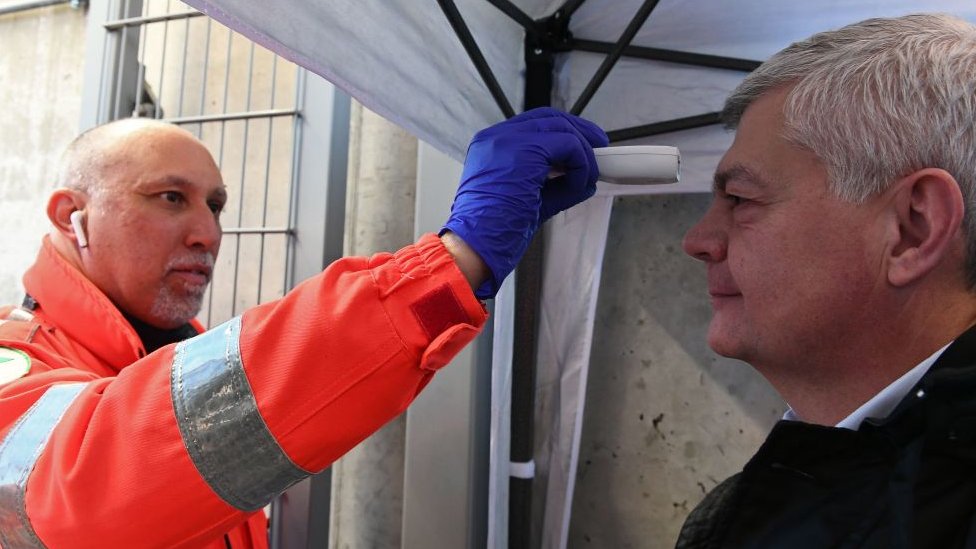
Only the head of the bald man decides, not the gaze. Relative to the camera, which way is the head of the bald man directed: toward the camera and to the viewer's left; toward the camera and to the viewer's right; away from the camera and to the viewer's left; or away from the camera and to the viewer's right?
toward the camera and to the viewer's right

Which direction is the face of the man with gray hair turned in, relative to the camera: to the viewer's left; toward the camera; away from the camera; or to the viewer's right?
to the viewer's left

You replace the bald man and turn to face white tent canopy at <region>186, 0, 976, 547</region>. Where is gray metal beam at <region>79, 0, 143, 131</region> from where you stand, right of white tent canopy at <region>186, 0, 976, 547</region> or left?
left

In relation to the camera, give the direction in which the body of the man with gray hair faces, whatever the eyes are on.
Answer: to the viewer's left

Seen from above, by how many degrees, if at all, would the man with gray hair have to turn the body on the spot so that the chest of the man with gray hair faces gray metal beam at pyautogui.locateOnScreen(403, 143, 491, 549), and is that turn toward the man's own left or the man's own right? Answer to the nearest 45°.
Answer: approximately 45° to the man's own right
